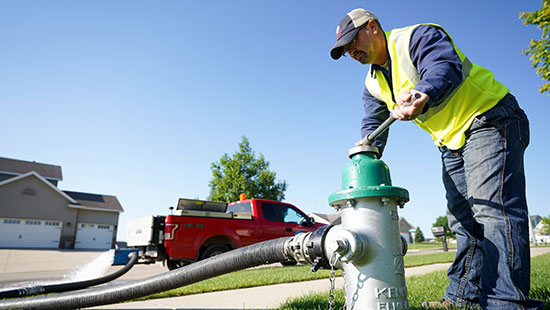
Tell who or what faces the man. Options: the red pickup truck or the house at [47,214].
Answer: the house

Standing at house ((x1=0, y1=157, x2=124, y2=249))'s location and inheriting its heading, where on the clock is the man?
The man is roughly at 12 o'clock from the house.

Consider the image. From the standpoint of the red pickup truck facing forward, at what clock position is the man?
The man is roughly at 4 o'clock from the red pickup truck.

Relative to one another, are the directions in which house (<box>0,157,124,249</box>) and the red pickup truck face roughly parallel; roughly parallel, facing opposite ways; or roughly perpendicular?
roughly perpendicular

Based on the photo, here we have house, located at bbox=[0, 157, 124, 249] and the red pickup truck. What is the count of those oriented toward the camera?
1

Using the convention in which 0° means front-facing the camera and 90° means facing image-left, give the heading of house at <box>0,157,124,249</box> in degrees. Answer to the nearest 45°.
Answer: approximately 0°

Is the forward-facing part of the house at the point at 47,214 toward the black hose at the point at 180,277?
yes

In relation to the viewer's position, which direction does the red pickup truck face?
facing away from the viewer and to the right of the viewer

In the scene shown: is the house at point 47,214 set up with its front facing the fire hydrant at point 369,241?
yes

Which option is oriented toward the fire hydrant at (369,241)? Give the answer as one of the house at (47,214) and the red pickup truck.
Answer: the house

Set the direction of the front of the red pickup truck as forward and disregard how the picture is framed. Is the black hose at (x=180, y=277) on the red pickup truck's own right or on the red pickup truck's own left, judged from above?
on the red pickup truck's own right
